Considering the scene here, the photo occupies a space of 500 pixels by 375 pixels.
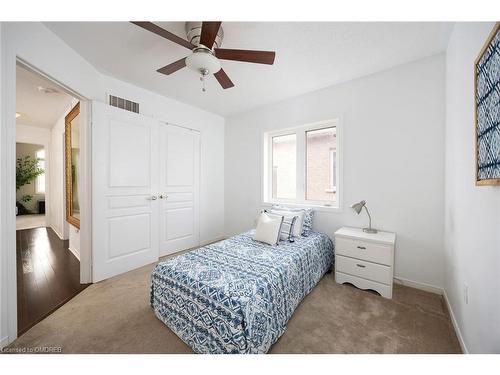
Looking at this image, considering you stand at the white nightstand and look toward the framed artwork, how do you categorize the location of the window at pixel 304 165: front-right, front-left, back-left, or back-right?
back-right

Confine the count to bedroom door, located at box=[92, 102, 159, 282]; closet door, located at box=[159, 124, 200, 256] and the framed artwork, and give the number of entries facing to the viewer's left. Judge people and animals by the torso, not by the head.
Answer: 1

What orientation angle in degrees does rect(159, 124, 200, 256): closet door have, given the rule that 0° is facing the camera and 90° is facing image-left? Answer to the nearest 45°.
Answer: approximately 315°

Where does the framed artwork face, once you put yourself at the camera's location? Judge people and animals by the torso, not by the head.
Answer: facing to the left of the viewer

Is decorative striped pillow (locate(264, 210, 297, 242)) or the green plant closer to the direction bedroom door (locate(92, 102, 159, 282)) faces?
the decorative striped pillow

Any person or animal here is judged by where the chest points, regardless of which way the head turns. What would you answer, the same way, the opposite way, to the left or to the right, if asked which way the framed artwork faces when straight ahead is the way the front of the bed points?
to the right

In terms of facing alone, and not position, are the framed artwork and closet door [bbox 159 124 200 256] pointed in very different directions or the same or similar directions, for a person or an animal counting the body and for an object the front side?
very different directions

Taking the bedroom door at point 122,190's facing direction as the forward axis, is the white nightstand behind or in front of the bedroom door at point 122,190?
in front

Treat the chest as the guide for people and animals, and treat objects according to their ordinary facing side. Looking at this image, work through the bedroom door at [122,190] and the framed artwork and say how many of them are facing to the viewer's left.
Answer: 1

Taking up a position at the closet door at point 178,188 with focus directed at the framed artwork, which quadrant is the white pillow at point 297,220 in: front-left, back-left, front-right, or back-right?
front-left

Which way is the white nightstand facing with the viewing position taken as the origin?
facing the viewer and to the left of the viewer

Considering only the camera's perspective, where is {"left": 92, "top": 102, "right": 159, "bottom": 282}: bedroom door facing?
facing the viewer and to the right of the viewer

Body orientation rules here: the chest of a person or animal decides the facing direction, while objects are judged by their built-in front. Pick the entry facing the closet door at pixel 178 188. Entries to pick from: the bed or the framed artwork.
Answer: the framed artwork

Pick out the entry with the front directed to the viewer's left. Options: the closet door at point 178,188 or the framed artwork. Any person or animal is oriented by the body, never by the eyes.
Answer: the framed artwork

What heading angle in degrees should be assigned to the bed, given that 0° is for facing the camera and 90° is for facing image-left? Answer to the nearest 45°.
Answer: approximately 45°

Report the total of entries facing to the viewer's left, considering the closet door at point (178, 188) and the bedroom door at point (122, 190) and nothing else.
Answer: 0
